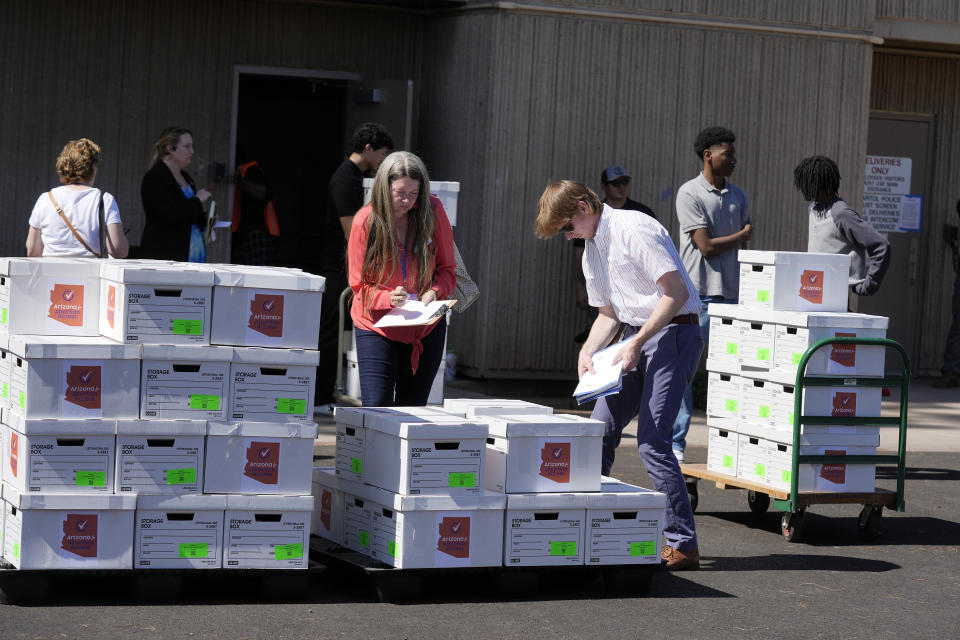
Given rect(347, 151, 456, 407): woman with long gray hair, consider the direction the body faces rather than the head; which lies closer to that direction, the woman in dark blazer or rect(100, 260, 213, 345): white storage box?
the white storage box

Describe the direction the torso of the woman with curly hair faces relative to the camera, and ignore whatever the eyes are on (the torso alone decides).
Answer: away from the camera

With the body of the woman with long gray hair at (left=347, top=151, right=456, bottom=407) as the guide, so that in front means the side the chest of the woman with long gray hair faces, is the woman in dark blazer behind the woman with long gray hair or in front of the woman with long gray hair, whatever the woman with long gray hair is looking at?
behind

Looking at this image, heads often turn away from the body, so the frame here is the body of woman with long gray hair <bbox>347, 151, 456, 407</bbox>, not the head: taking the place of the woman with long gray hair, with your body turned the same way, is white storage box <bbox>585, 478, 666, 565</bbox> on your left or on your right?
on your left

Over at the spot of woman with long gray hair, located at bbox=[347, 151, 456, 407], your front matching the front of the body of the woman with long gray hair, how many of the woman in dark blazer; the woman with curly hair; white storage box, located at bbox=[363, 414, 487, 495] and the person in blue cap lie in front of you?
1

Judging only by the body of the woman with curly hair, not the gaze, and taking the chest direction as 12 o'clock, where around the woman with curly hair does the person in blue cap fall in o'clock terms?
The person in blue cap is roughly at 2 o'clock from the woman with curly hair.

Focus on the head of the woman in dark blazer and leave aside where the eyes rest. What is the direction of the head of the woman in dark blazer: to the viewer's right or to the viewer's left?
to the viewer's right

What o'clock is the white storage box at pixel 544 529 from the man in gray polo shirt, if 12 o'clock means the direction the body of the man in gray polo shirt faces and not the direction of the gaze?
The white storage box is roughly at 2 o'clock from the man in gray polo shirt.

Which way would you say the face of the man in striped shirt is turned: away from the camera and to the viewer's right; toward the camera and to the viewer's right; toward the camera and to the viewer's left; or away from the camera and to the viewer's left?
toward the camera and to the viewer's left

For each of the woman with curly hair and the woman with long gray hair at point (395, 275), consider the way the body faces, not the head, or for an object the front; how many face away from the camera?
1

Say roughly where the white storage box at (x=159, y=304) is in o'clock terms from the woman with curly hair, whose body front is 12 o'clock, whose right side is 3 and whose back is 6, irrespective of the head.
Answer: The white storage box is roughly at 6 o'clock from the woman with curly hair.

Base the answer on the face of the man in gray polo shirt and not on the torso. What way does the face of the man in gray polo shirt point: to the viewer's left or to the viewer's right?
to the viewer's right

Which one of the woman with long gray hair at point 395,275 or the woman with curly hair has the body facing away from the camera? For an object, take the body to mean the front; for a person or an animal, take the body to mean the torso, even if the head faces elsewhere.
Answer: the woman with curly hair

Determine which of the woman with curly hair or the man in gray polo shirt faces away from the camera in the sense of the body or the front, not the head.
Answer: the woman with curly hair

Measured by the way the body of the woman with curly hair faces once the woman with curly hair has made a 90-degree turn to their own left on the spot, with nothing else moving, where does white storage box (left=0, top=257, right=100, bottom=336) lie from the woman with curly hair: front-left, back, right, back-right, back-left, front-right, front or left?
left

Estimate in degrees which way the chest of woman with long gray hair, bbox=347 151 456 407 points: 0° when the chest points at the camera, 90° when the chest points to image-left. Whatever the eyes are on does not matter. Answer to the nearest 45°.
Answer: approximately 0°
